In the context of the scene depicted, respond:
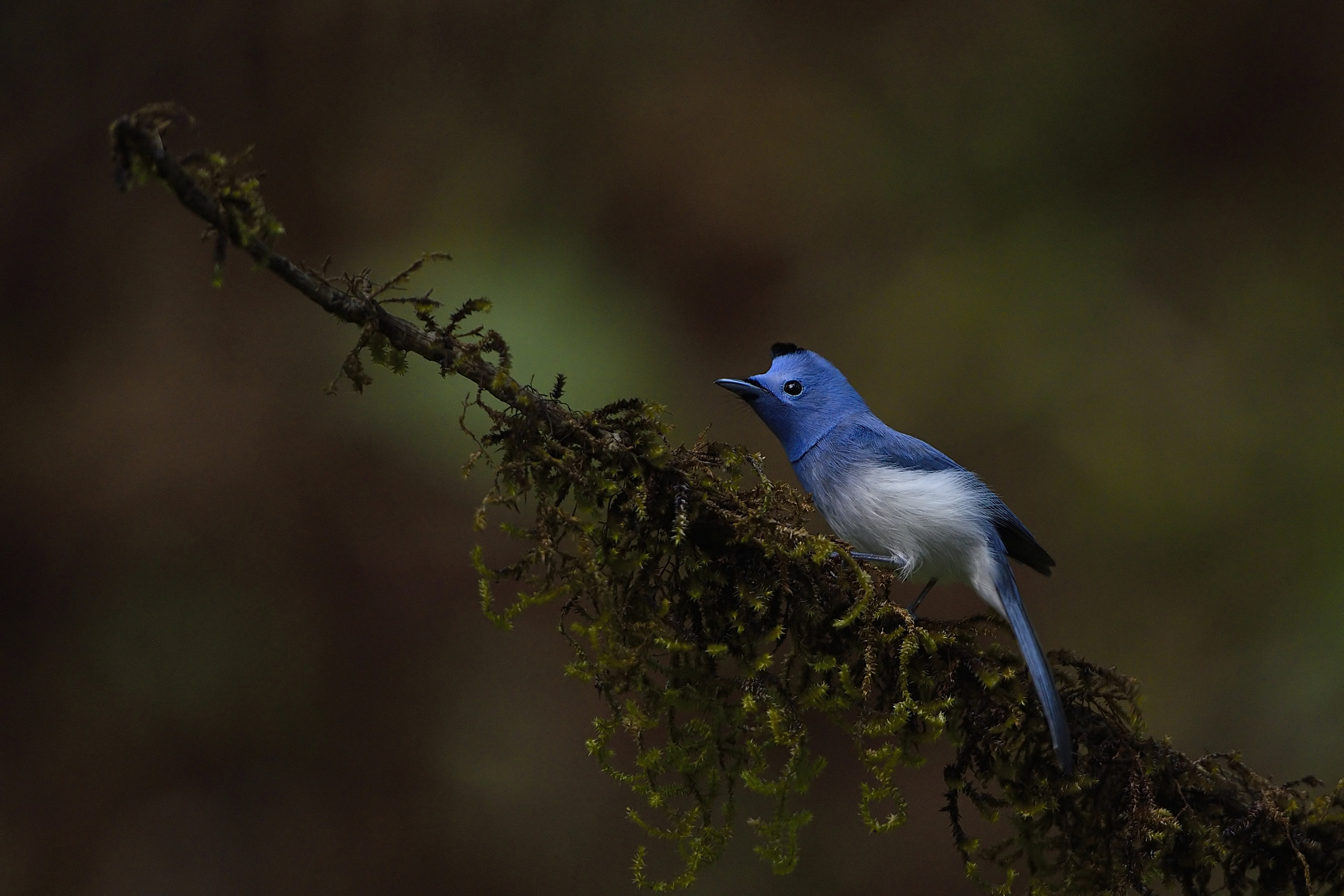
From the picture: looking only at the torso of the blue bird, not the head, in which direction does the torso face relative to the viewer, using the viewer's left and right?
facing to the left of the viewer
